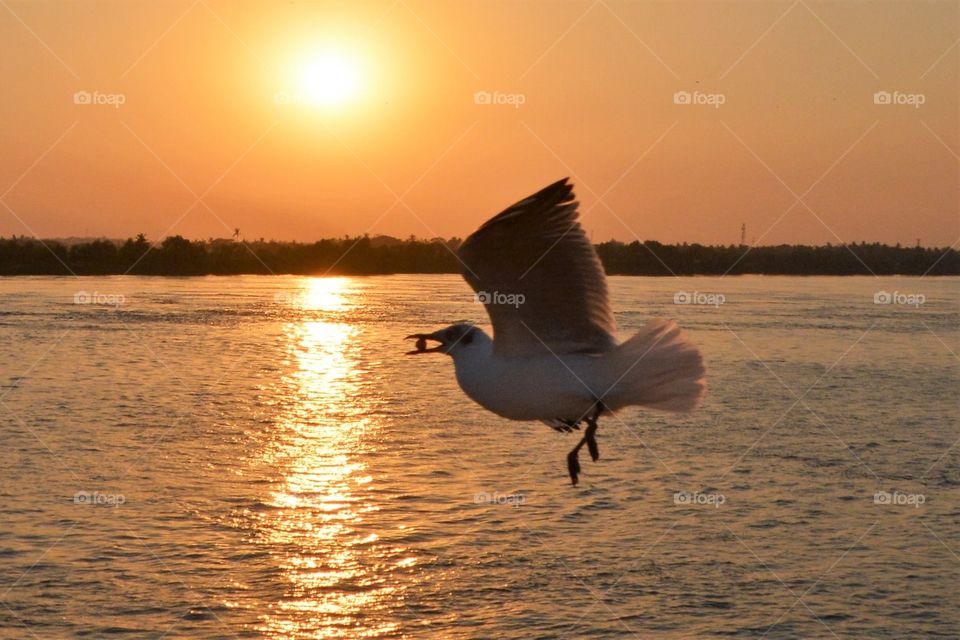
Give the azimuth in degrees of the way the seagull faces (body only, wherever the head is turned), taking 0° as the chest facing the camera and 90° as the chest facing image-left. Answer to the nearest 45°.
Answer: approximately 90°
